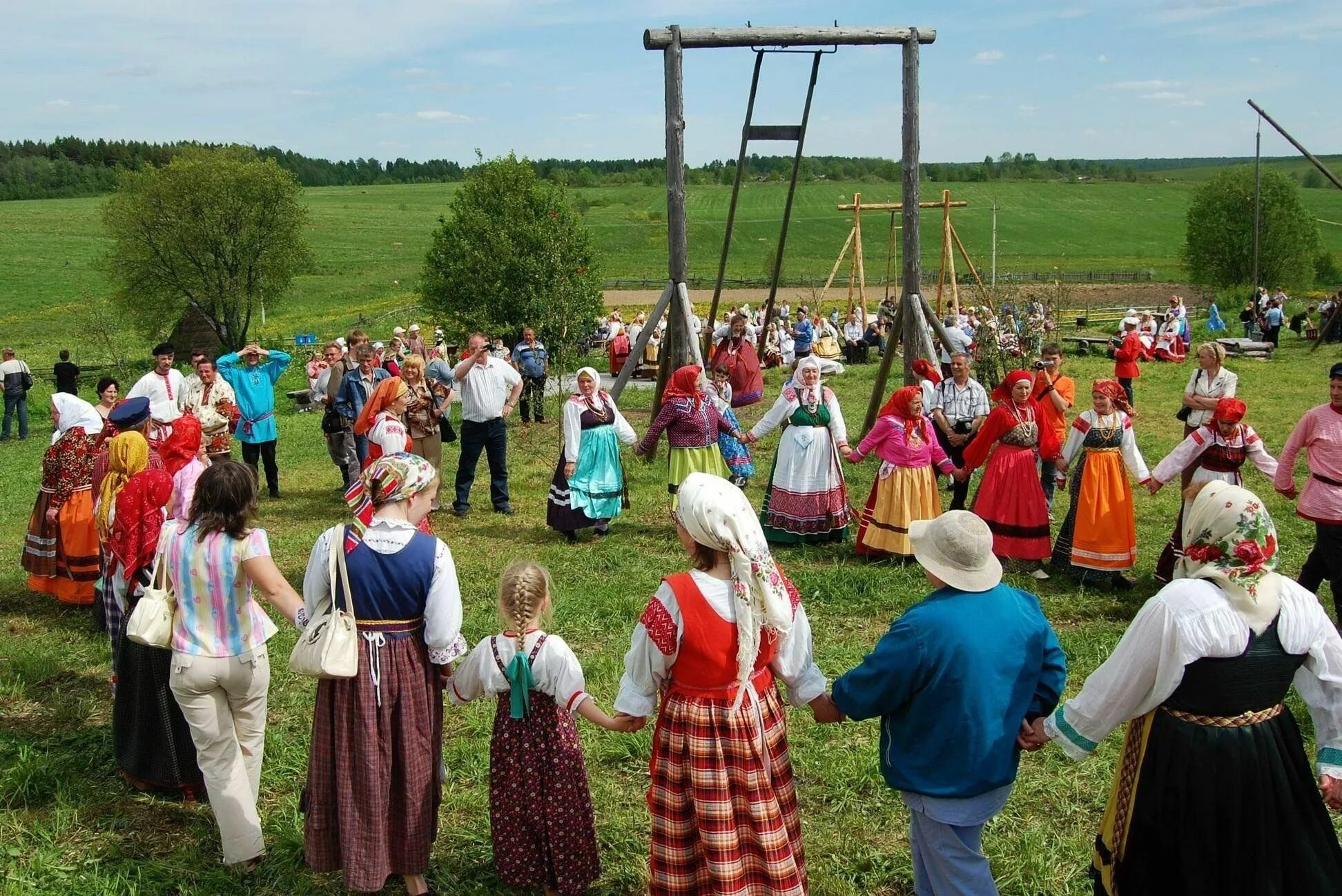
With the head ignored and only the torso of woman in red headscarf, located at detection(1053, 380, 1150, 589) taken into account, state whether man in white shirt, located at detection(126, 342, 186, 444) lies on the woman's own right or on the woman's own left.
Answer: on the woman's own right

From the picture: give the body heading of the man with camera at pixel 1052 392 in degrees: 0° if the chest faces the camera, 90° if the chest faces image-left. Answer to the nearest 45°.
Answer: approximately 45°

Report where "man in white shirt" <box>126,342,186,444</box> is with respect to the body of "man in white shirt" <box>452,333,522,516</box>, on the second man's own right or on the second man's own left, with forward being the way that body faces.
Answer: on the second man's own right

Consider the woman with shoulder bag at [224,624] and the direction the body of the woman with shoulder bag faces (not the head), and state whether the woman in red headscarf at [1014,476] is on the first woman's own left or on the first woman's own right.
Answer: on the first woman's own right

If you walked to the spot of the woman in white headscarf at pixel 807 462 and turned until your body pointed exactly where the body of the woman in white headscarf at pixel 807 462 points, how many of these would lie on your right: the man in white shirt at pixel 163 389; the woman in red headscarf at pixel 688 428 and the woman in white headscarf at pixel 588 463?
3

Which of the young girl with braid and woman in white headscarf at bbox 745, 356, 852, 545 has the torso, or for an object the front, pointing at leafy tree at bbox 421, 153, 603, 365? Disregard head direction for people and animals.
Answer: the young girl with braid

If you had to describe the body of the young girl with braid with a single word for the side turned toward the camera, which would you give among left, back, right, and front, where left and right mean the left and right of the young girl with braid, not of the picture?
back

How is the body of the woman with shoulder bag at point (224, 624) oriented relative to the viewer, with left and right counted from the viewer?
facing away from the viewer

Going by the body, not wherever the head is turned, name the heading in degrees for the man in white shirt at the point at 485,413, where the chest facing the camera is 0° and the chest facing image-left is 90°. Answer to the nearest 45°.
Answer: approximately 0°

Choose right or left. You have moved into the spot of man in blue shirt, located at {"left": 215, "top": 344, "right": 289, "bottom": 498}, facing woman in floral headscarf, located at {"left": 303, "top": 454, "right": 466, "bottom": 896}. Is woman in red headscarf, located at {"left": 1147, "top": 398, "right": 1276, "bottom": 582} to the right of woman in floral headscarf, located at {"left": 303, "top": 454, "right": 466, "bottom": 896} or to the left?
left
